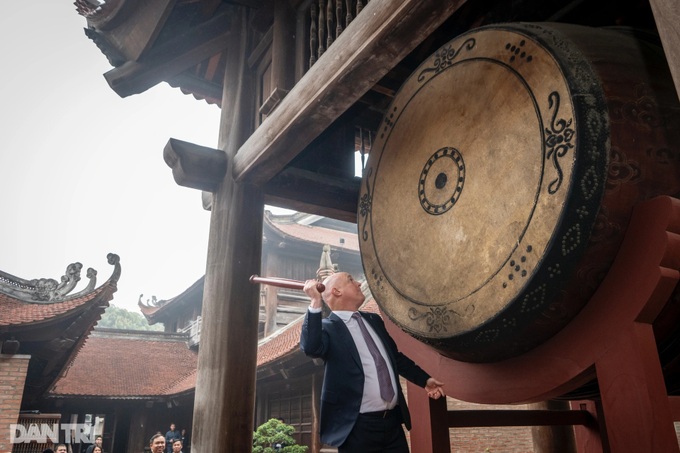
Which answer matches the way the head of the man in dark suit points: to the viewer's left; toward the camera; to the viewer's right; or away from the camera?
to the viewer's right

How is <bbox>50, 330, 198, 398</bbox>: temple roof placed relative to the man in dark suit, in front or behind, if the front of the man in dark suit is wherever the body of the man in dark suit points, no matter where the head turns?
behind

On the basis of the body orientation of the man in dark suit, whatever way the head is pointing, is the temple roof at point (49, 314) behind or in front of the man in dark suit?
behind

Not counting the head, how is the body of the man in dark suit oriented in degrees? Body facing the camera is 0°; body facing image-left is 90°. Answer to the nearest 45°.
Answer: approximately 315°

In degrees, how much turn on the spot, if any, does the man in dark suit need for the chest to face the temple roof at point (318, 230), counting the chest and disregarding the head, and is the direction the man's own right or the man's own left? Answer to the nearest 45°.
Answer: approximately 135° to the man's own left

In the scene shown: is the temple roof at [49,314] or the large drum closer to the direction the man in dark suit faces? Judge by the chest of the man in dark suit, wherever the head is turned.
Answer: the large drum

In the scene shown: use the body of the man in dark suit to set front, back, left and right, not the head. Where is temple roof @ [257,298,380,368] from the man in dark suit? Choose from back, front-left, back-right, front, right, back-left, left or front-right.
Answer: back-left
